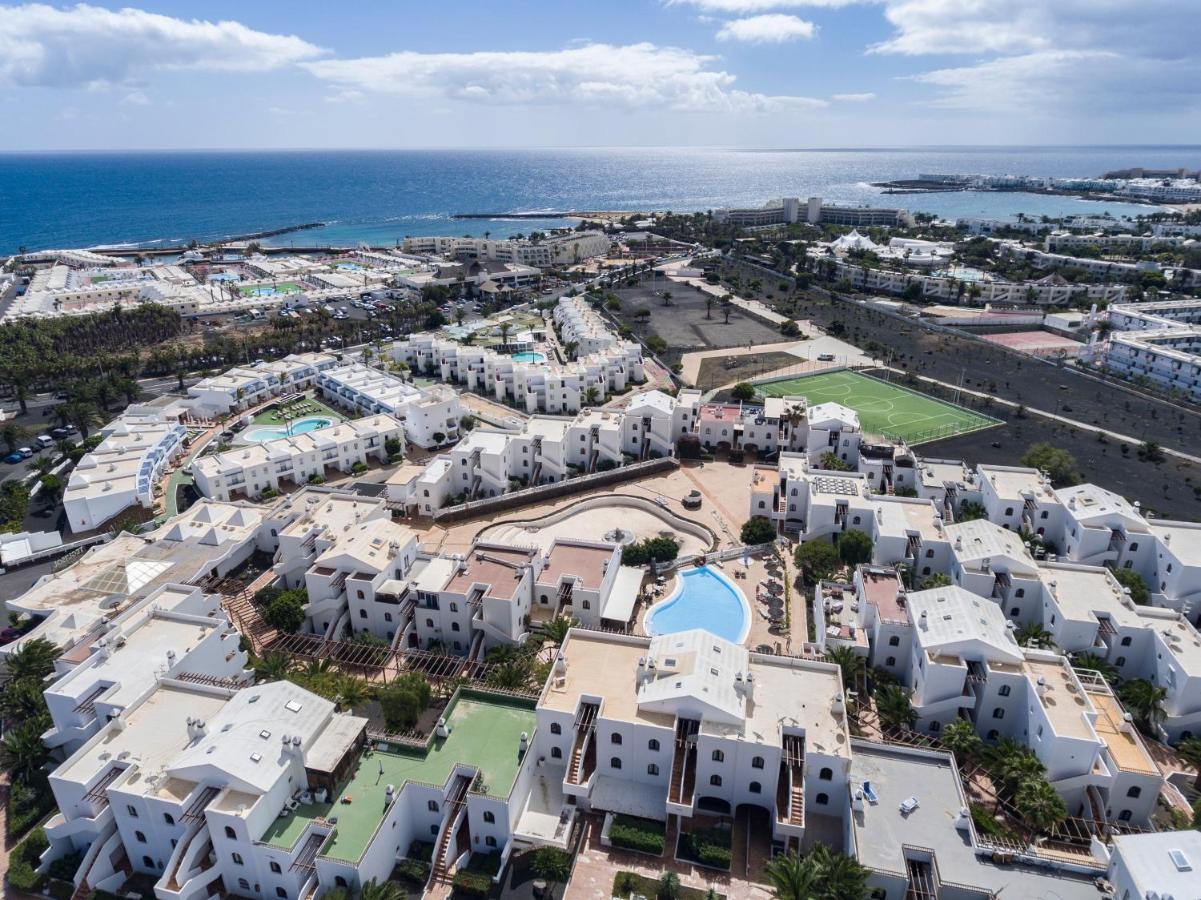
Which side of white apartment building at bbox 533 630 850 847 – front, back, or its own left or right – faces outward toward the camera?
front

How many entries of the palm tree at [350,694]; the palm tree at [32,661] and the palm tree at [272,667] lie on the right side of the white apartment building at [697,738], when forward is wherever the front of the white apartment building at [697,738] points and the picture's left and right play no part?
3

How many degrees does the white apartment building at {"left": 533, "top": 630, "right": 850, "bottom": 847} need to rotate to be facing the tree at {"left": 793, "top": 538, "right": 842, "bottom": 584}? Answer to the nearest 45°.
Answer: approximately 180°

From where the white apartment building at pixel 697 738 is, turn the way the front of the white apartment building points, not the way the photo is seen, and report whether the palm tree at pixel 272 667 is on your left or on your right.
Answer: on your right

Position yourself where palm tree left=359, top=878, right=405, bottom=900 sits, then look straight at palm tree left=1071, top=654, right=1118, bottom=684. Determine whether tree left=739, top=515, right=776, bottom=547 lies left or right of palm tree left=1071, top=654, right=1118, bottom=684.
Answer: left

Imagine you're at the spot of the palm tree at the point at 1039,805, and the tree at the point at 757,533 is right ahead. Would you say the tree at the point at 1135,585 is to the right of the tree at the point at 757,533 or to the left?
right

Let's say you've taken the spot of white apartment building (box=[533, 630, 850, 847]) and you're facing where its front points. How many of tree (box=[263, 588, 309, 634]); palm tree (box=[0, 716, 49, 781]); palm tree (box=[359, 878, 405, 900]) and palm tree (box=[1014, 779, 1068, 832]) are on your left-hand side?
1

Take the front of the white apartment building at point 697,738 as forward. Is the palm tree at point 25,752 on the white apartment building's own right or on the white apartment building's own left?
on the white apartment building's own right

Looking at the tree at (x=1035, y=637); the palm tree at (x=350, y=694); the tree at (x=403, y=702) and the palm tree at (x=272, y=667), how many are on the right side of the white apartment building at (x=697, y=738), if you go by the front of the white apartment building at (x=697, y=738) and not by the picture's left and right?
3

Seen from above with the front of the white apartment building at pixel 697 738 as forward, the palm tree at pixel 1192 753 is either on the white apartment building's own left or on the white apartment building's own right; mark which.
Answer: on the white apartment building's own left

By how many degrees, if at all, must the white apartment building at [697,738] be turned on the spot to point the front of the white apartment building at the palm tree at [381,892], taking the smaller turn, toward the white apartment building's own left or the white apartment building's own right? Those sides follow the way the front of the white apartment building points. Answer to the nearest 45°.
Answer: approximately 45° to the white apartment building's own right

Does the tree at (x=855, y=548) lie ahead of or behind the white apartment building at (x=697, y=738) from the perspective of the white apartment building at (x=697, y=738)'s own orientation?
behind

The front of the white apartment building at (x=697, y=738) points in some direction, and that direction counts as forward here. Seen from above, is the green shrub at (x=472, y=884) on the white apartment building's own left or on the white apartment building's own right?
on the white apartment building's own right

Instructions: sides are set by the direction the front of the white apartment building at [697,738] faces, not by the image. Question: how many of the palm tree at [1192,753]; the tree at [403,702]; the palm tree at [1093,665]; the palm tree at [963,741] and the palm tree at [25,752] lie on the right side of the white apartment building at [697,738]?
2

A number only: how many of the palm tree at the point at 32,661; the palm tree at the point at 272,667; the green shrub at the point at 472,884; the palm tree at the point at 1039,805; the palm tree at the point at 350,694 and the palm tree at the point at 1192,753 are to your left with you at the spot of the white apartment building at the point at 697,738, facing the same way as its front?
2

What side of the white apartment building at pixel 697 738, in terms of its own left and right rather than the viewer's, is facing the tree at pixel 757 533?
back

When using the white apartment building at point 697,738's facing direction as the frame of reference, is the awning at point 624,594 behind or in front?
behind
